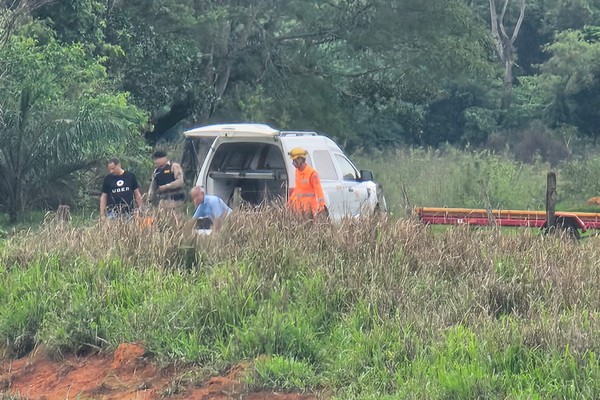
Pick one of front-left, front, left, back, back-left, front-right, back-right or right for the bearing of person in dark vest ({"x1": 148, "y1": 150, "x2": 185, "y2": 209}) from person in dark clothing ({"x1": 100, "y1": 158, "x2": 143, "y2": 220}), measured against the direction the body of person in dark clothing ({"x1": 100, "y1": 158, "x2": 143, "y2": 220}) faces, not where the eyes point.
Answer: left

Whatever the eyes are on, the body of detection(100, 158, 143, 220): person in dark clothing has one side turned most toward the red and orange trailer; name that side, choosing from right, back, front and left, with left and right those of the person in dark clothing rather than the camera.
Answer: left

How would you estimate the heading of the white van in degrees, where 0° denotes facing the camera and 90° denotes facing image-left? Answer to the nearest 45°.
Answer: approximately 225°

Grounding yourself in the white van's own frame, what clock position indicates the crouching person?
The crouching person is roughly at 5 o'clock from the white van.

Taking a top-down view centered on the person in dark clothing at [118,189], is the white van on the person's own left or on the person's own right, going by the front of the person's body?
on the person's own left

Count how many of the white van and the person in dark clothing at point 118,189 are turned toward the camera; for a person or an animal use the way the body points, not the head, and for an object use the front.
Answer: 1

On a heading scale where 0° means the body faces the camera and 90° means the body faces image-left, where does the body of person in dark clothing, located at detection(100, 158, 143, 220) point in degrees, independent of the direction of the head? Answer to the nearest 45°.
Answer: approximately 0°
